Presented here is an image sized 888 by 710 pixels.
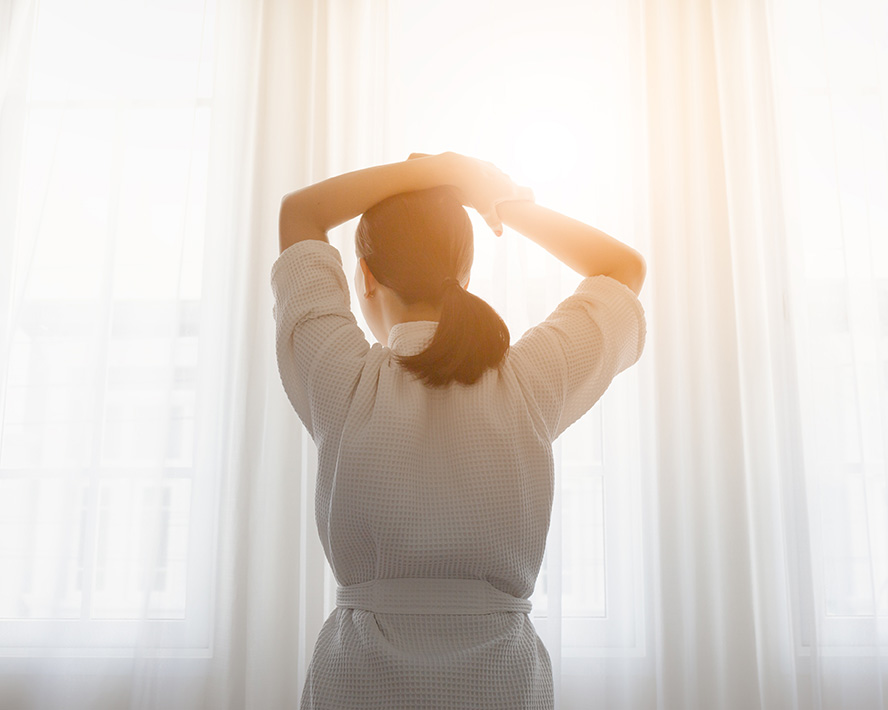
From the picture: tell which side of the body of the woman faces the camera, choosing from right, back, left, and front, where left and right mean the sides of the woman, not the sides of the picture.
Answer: back
